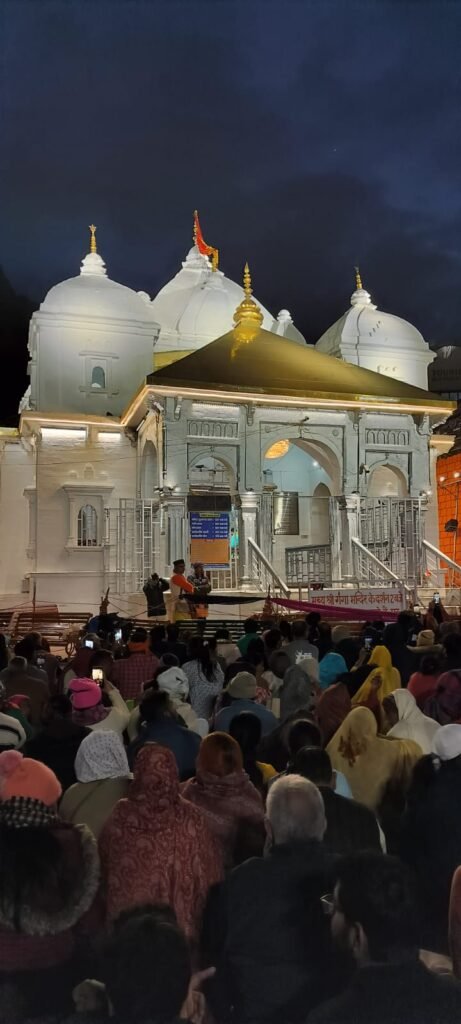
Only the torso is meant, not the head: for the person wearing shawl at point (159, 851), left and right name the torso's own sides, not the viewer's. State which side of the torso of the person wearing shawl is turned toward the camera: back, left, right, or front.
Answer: back

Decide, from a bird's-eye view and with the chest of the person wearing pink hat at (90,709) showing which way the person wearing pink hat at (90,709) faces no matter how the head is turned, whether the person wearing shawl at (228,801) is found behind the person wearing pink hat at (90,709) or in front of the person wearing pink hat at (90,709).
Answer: behind

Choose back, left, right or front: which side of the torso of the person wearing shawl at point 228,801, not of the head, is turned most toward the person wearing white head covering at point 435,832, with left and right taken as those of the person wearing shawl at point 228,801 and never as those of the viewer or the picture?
right

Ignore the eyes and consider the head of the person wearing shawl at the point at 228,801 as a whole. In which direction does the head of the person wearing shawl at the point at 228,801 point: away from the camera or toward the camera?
away from the camera

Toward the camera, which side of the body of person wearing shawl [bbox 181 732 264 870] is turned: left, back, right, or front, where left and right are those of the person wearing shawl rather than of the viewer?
back

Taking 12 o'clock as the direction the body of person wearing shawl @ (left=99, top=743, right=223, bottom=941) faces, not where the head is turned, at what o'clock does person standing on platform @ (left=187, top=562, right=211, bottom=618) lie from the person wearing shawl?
The person standing on platform is roughly at 12 o'clock from the person wearing shawl.

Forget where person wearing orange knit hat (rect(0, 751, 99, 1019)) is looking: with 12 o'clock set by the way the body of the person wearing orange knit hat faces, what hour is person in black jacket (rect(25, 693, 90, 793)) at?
The person in black jacket is roughly at 12 o'clock from the person wearing orange knit hat.

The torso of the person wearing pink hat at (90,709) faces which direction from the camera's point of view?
away from the camera

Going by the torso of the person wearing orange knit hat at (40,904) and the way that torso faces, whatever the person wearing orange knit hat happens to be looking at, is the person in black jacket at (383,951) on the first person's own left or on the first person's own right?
on the first person's own right

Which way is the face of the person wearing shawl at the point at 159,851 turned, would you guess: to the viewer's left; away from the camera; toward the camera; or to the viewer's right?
away from the camera

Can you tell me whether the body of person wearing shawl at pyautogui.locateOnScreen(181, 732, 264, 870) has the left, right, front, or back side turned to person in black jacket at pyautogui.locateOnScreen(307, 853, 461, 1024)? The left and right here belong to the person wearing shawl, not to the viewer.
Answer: back

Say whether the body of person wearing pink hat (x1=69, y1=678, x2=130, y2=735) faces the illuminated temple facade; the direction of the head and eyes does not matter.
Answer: yes

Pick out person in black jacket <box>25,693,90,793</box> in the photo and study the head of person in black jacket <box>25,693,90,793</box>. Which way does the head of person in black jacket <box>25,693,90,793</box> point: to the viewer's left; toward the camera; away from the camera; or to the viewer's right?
away from the camera

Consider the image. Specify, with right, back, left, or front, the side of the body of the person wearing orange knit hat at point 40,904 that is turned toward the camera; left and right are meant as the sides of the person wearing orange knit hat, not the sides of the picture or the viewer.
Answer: back
